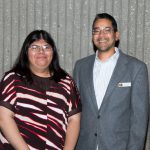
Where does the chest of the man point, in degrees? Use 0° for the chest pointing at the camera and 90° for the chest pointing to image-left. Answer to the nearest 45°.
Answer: approximately 45°

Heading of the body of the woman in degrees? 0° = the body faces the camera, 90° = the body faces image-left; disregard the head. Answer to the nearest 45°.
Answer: approximately 0°

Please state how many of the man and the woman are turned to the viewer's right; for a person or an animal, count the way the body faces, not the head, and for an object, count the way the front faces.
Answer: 0
